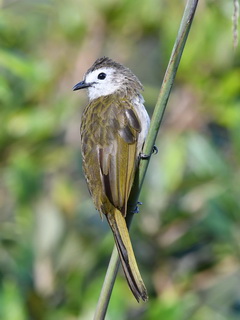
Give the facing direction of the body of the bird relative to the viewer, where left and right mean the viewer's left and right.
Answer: facing away from the viewer and to the right of the viewer
